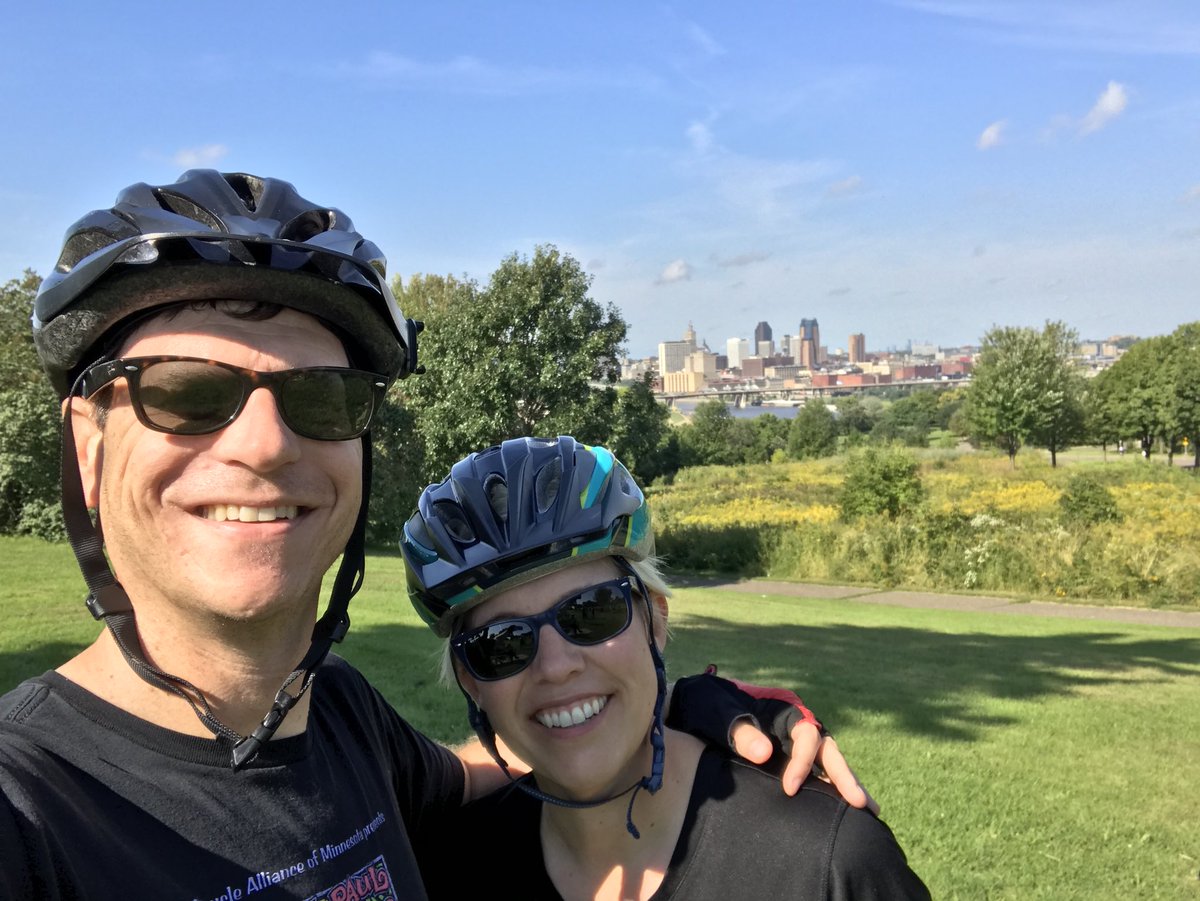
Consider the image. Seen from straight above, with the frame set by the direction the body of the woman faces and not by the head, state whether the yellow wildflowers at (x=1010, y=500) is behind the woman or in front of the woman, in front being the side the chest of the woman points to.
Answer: behind

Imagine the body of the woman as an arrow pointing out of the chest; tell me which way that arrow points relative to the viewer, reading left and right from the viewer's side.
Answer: facing the viewer

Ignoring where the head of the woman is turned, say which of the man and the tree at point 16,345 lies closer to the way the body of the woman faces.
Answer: the man

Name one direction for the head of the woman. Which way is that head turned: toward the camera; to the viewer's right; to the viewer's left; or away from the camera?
toward the camera

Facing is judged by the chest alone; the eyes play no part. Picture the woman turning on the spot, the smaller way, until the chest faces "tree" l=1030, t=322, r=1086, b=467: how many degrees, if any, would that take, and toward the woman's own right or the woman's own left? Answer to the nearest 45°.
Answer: approximately 135° to the woman's own left

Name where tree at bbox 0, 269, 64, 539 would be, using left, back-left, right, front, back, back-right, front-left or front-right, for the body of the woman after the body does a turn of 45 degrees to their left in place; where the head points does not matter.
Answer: back

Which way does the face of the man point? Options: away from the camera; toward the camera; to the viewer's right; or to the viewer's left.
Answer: toward the camera

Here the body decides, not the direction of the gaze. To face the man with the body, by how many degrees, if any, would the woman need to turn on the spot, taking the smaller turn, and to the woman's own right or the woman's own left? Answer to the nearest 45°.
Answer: approximately 45° to the woman's own right

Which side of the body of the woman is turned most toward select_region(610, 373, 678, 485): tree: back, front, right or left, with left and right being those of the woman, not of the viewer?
back

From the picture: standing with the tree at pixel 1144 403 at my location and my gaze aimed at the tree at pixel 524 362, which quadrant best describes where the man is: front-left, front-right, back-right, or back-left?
front-left

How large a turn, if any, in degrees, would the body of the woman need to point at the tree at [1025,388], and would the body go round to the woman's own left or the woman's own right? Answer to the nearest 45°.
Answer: approximately 135° to the woman's own left

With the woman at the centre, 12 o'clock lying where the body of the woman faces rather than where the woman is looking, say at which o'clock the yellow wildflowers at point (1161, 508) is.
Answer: The yellow wildflowers is roughly at 7 o'clock from the woman.

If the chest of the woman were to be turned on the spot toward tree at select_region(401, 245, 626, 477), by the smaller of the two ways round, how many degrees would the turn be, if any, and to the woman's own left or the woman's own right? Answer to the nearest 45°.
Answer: approximately 180°
